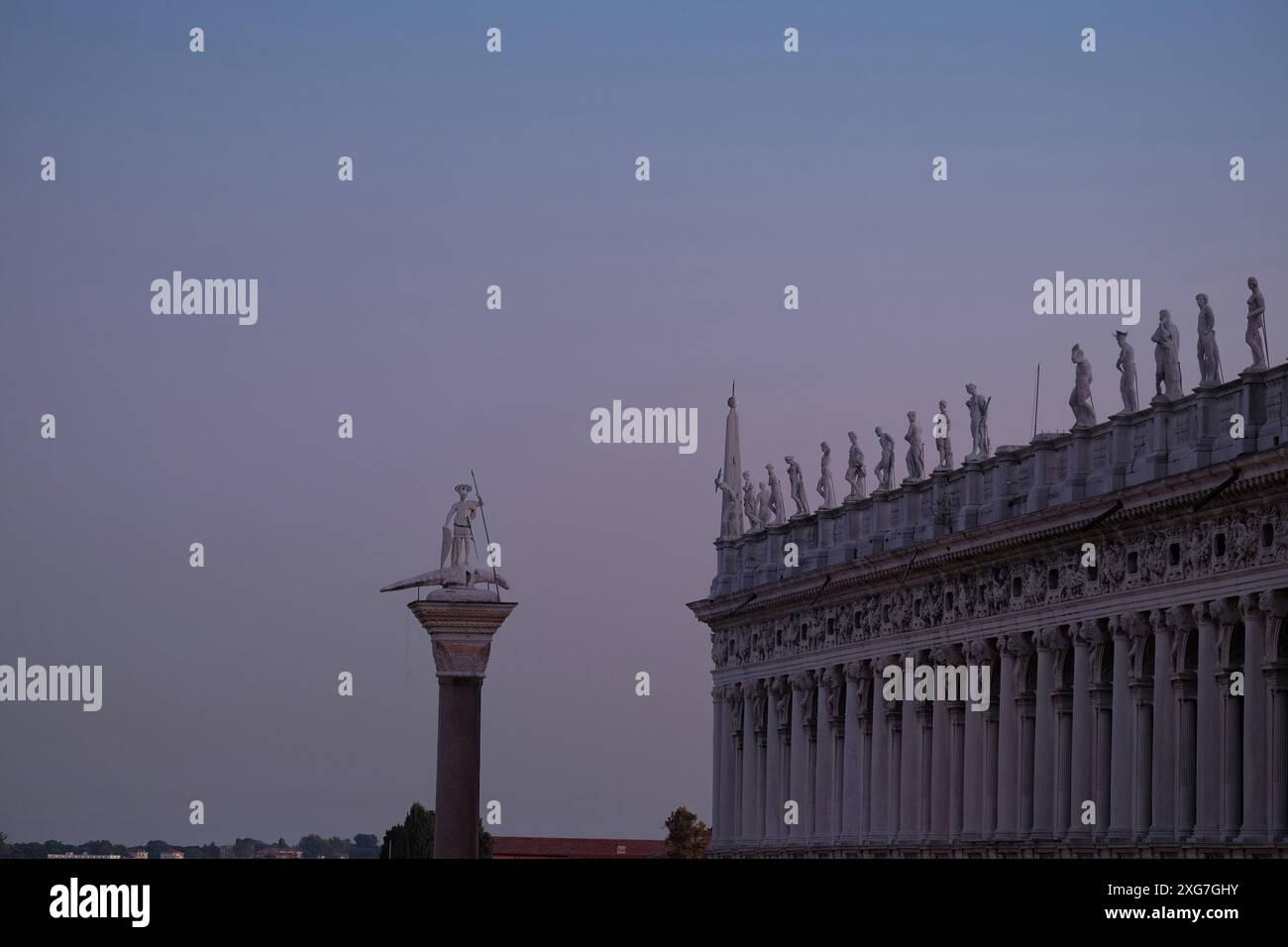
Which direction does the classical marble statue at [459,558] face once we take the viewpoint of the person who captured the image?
facing the viewer
